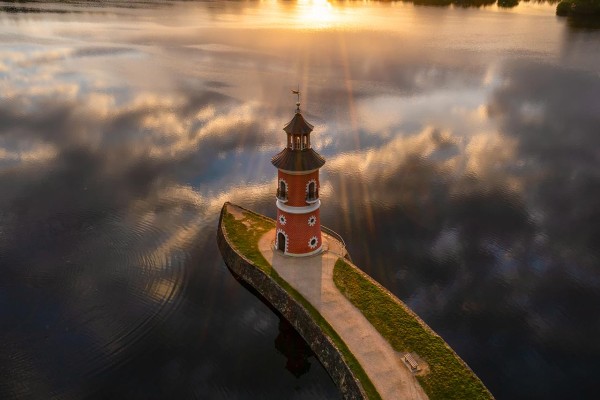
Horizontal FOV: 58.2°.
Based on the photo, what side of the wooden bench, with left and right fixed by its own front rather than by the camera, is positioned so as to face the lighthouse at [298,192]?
right

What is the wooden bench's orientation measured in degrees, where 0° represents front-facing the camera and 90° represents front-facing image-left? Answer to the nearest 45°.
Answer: approximately 45°
